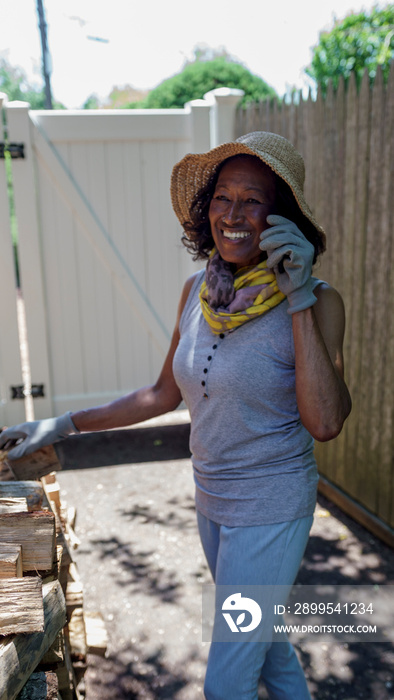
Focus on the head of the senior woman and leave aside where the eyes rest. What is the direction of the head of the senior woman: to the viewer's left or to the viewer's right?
to the viewer's left

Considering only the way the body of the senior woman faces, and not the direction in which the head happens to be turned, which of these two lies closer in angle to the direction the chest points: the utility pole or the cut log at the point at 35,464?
the cut log

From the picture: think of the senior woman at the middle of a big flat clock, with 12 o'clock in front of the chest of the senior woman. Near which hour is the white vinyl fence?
The white vinyl fence is roughly at 4 o'clock from the senior woman.

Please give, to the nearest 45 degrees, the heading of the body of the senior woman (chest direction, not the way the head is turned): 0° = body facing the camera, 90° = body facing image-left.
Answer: approximately 45°

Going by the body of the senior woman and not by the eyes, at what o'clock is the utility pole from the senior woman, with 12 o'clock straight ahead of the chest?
The utility pole is roughly at 4 o'clock from the senior woman.

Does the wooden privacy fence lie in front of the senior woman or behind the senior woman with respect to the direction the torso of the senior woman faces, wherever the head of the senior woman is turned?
behind

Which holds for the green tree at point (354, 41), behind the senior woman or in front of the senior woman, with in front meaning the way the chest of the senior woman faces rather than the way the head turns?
behind

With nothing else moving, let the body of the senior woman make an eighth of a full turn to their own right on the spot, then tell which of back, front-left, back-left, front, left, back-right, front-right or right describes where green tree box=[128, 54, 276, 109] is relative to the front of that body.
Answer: right
